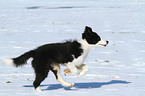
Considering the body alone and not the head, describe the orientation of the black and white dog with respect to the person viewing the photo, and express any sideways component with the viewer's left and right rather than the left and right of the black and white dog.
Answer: facing to the right of the viewer
